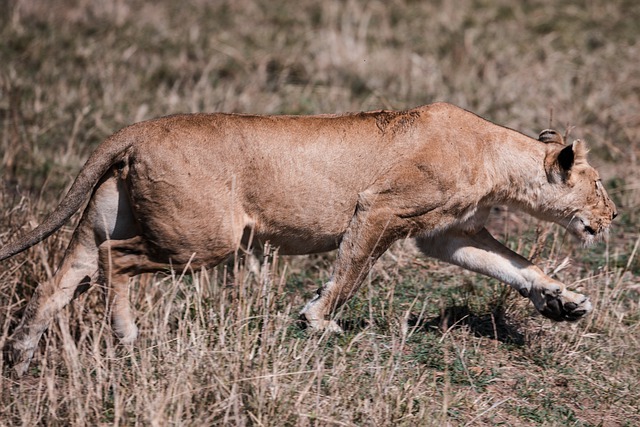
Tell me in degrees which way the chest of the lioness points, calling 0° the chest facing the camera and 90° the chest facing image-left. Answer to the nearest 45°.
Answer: approximately 270°
